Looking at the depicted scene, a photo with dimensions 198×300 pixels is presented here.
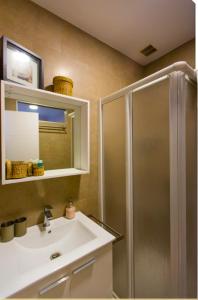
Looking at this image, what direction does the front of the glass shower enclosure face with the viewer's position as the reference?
facing the viewer and to the left of the viewer

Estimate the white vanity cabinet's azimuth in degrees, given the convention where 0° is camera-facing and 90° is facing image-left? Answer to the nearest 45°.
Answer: approximately 315°

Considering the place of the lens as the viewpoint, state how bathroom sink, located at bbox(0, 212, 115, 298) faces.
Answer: facing the viewer and to the right of the viewer
